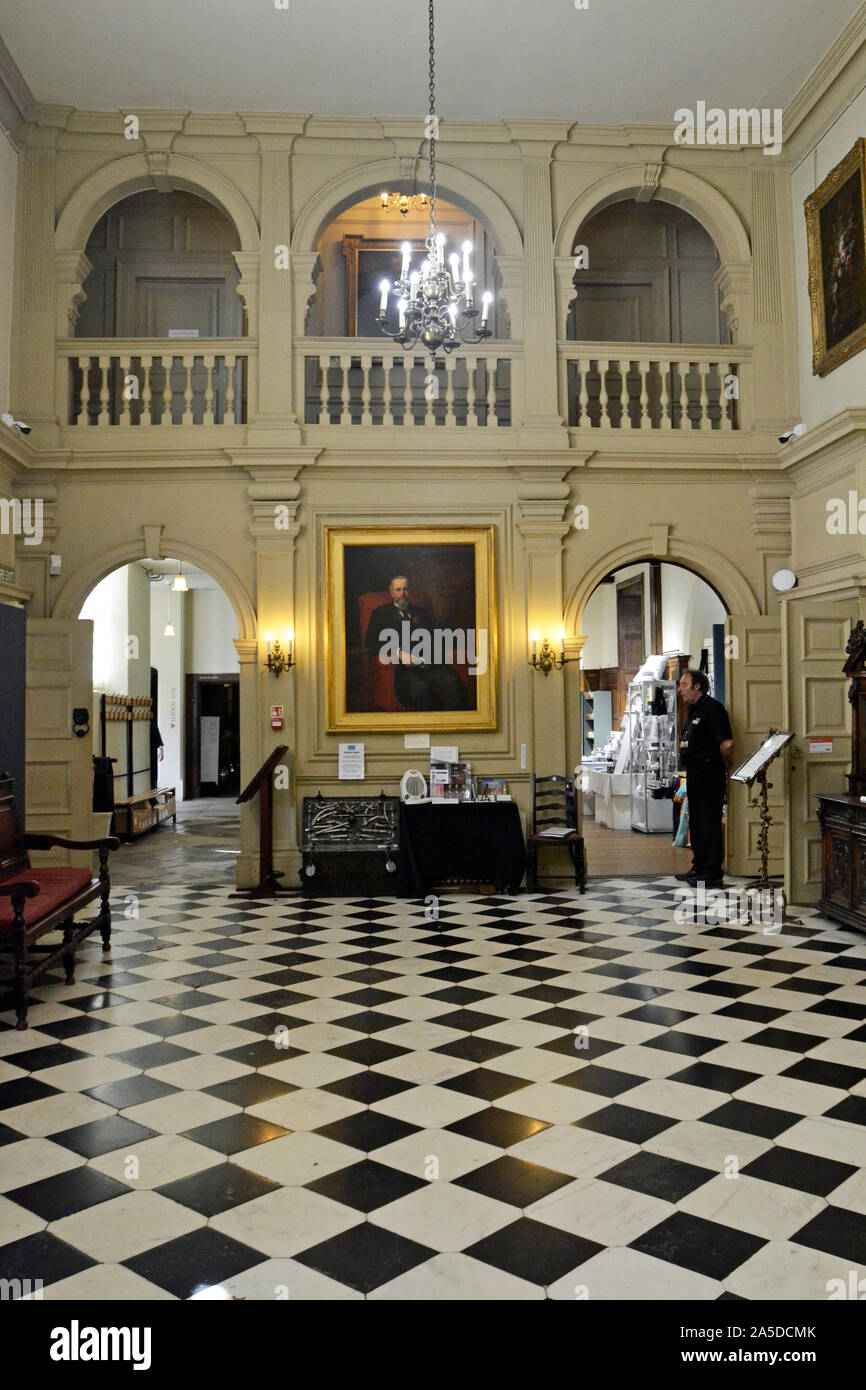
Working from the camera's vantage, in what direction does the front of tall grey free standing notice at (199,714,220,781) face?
facing the viewer

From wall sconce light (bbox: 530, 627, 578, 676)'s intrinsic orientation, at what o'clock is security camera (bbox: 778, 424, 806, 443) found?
The security camera is roughly at 9 o'clock from the wall sconce light.

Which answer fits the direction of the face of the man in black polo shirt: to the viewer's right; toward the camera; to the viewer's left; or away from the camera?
to the viewer's left

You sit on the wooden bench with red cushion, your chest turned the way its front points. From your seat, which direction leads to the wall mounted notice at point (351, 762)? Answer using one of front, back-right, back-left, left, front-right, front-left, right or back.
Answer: left

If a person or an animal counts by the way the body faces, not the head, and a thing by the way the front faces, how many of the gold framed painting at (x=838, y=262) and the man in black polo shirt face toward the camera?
0

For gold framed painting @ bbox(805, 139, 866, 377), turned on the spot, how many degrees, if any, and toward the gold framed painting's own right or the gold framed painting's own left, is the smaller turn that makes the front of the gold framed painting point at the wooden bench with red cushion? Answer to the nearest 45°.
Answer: approximately 45° to the gold framed painting's own left

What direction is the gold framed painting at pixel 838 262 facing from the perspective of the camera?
to the viewer's left

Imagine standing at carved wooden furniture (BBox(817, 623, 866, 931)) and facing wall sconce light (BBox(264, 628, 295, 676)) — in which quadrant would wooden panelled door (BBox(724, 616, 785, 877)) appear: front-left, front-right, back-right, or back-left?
front-right

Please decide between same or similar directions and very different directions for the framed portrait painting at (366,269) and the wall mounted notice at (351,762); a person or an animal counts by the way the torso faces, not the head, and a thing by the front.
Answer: same or similar directions

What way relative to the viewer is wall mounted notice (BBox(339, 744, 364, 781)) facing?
toward the camera

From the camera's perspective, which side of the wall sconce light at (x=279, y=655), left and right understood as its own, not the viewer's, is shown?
front

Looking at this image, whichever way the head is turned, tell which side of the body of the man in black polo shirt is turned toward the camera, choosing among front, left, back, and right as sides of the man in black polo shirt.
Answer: left

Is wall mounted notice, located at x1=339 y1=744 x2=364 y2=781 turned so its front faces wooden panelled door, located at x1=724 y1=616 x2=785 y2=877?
no
